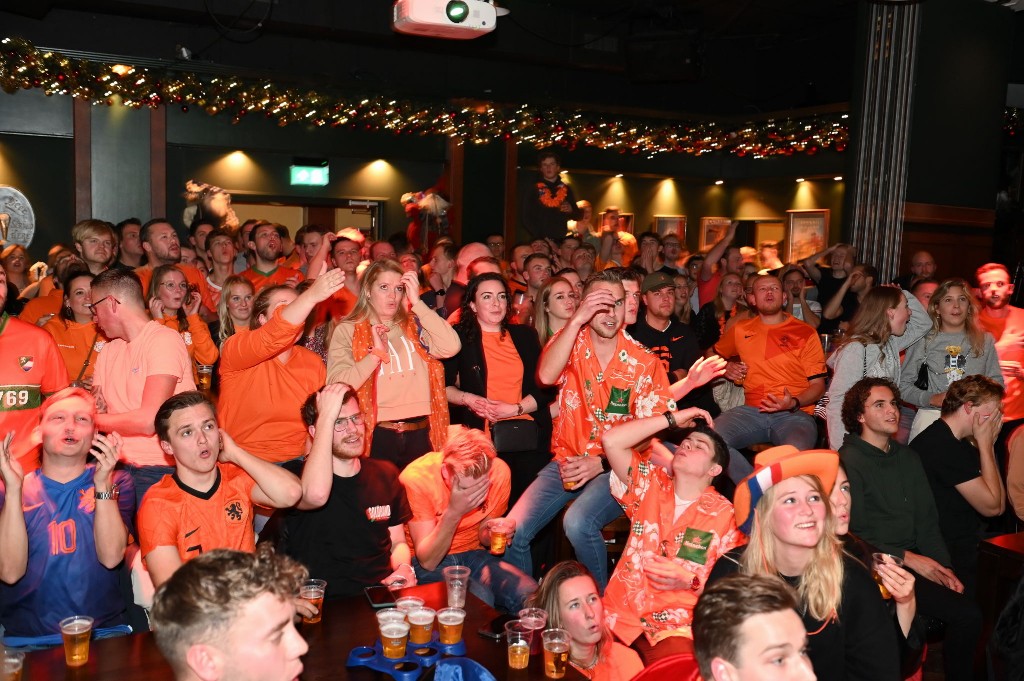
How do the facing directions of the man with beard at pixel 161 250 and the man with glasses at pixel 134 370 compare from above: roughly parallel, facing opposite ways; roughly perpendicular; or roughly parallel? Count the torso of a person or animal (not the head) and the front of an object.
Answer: roughly perpendicular

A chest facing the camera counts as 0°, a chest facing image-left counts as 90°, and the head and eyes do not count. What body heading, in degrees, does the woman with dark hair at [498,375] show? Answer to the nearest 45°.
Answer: approximately 0°

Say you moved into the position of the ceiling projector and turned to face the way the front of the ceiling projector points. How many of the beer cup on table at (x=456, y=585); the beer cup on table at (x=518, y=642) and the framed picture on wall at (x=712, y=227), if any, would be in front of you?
2

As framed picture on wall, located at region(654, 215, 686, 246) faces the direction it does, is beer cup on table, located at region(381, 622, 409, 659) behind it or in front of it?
in front

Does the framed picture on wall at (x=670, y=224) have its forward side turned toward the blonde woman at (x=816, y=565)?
yes

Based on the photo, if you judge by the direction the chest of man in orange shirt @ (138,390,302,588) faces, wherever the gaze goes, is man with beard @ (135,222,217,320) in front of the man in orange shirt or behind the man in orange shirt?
behind

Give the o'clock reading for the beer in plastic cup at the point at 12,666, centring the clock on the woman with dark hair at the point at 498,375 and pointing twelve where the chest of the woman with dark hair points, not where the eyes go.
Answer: The beer in plastic cup is roughly at 1 o'clock from the woman with dark hair.

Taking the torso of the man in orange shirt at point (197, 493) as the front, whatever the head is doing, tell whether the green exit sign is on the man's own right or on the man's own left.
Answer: on the man's own left

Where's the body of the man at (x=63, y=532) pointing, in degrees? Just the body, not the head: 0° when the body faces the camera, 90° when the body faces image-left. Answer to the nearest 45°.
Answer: approximately 0°

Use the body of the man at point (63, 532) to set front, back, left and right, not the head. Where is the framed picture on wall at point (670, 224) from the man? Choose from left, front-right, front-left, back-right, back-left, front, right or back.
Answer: back-left

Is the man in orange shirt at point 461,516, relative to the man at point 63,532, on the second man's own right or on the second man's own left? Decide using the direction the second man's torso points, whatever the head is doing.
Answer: on the second man's own left
